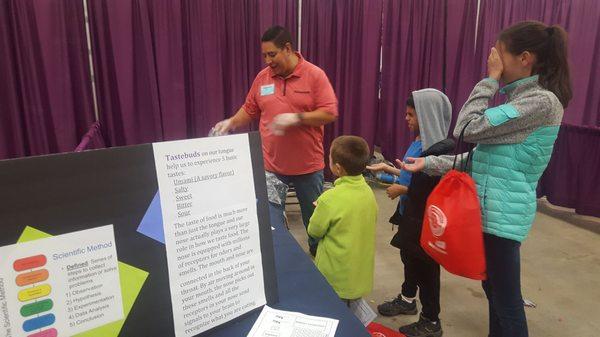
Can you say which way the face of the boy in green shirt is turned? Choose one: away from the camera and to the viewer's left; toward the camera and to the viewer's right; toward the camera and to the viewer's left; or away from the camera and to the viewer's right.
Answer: away from the camera and to the viewer's left

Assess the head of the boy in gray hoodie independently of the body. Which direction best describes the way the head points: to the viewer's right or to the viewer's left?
to the viewer's left

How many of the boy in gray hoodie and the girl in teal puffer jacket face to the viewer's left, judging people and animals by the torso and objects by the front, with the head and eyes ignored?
2

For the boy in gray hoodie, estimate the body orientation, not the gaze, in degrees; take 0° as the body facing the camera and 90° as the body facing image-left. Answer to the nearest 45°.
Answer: approximately 90°

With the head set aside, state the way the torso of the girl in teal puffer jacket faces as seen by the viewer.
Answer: to the viewer's left

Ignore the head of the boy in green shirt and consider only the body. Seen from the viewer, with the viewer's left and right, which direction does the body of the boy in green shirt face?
facing away from the viewer and to the left of the viewer
